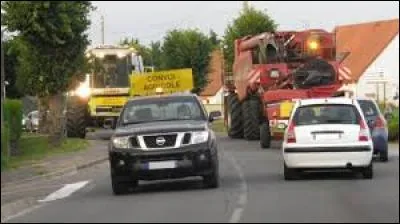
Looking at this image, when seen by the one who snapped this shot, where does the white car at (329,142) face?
facing away from the viewer

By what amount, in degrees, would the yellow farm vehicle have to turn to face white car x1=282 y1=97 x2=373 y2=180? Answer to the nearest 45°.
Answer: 0° — it already faces it

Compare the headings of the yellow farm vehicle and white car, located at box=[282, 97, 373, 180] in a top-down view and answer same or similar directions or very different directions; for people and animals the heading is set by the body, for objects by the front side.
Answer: very different directions

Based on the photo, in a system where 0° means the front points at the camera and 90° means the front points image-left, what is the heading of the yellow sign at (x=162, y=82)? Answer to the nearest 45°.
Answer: approximately 0°

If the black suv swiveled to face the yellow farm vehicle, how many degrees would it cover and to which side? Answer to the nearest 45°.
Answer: approximately 180°

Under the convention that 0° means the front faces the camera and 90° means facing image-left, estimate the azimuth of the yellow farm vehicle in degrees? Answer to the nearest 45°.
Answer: approximately 0°
